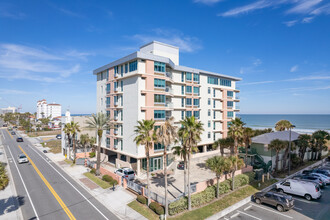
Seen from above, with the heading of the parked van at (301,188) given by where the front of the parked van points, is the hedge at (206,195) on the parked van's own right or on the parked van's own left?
on the parked van's own left

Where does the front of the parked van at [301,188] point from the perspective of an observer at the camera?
facing away from the viewer and to the left of the viewer

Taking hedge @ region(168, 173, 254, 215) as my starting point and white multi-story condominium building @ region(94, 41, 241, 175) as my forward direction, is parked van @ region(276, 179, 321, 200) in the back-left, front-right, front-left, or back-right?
back-right

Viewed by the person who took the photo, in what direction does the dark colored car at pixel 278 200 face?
facing away from the viewer and to the left of the viewer
